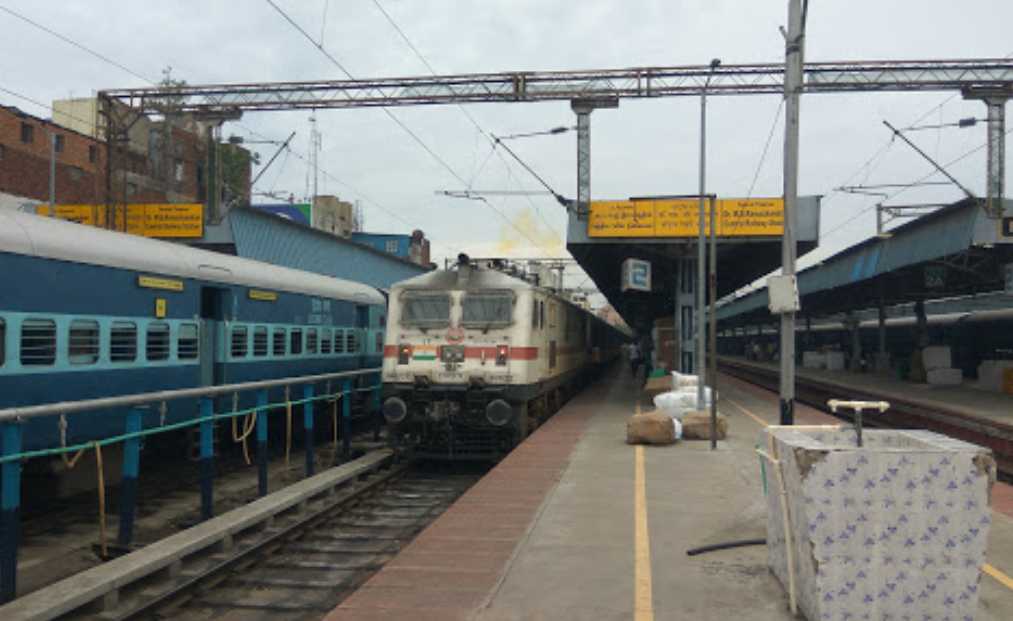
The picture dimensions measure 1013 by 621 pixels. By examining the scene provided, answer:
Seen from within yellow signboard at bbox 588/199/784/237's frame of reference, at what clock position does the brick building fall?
The brick building is roughly at 4 o'clock from the yellow signboard.

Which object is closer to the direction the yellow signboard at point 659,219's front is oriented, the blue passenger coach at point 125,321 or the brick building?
the blue passenger coach

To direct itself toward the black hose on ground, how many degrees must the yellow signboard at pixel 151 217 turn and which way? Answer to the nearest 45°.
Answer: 0° — it already faces it

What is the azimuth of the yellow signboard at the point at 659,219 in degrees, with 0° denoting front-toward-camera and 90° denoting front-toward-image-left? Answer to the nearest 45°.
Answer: approximately 0°

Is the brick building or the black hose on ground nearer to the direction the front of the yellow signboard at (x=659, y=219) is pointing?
the black hose on ground

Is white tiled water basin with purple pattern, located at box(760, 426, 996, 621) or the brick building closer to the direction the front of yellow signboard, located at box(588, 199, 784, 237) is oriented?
the white tiled water basin with purple pattern

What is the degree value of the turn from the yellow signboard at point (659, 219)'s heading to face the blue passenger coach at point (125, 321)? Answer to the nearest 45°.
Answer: approximately 45° to its right

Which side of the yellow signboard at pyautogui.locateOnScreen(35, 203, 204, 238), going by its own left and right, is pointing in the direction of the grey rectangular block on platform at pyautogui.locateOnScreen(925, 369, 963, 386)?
left

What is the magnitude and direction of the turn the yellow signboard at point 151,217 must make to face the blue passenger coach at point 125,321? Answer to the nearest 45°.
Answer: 0° — it already faces it

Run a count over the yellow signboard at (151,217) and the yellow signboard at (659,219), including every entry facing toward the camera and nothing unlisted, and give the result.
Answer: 2

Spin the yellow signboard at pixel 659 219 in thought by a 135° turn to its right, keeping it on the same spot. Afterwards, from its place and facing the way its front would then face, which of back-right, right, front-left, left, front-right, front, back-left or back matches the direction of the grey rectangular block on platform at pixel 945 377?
right

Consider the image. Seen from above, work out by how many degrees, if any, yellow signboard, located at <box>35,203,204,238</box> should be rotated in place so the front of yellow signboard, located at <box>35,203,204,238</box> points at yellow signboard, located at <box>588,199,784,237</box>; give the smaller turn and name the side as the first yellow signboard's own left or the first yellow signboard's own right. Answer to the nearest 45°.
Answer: approximately 45° to the first yellow signboard's own left

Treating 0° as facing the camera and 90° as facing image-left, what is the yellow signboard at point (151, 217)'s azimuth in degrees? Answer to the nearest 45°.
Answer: approximately 0°
